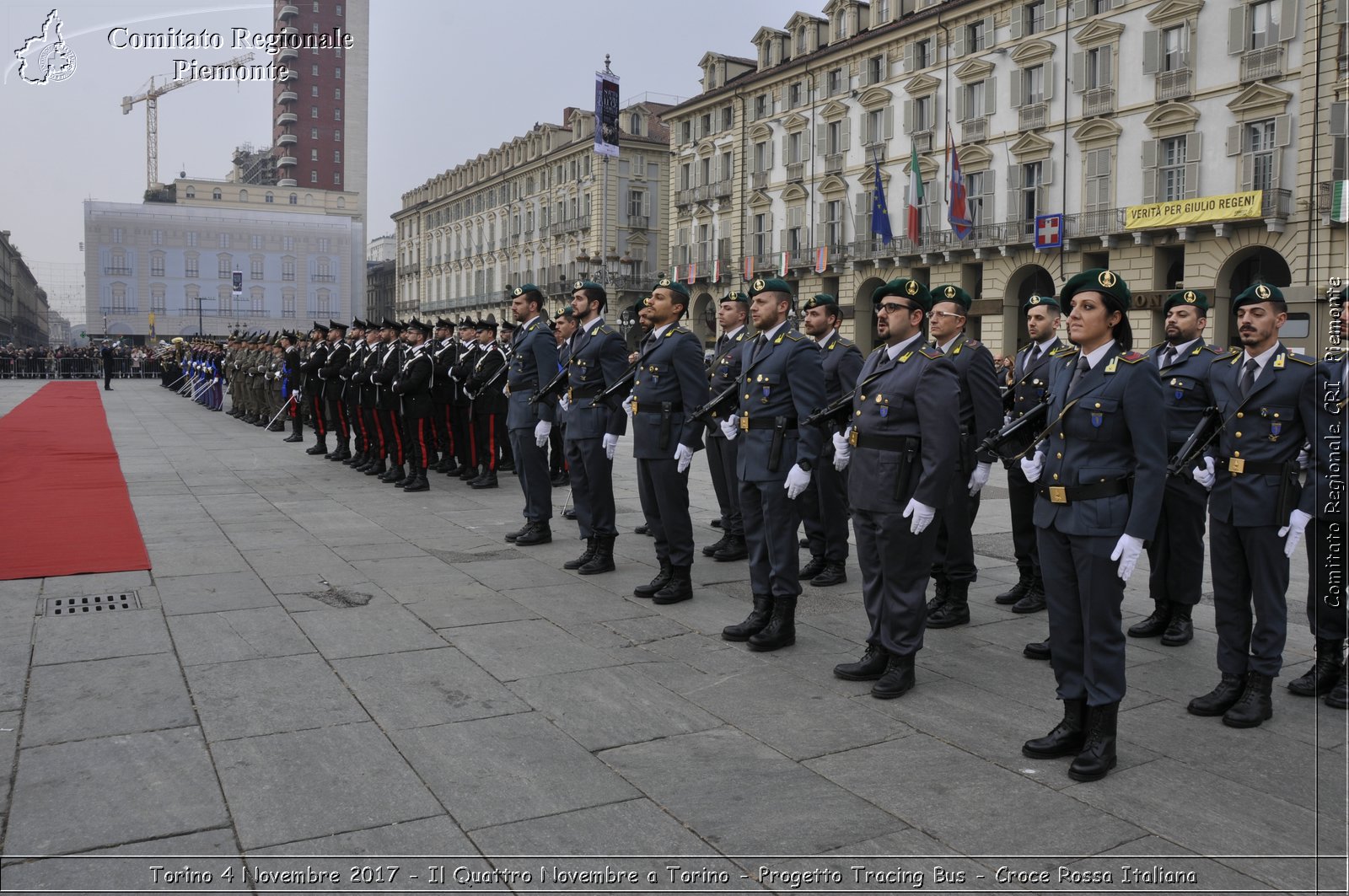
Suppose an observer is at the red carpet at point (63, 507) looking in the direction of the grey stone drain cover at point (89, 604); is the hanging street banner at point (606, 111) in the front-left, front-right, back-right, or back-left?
back-left

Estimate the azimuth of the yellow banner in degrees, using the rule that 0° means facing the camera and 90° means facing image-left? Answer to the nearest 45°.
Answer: approximately 45°

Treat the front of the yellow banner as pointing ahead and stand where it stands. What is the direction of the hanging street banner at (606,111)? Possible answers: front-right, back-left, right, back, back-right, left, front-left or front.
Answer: front-right

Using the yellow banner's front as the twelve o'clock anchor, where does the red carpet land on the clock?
The red carpet is roughly at 11 o'clock from the yellow banner.

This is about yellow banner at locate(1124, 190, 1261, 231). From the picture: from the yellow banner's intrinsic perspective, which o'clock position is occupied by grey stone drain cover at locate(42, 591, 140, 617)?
The grey stone drain cover is roughly at 11 o'clock from the yellow banner.
